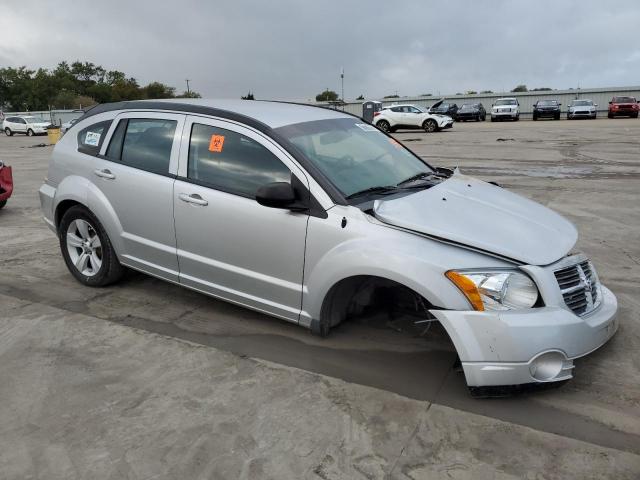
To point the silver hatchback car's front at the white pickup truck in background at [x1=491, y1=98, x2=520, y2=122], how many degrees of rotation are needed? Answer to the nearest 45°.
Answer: approximately 135° to its left

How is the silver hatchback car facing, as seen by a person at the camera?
facing the viewer and to the right of the viewer

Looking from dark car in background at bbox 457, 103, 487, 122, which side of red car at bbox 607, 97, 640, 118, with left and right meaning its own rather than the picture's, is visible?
right

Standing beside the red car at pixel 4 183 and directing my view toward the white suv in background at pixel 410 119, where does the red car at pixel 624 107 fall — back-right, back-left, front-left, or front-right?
front-right

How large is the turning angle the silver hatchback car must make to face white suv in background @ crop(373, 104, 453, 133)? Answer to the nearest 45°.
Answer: approximately 135° to its left

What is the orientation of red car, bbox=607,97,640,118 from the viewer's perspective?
toward the camera

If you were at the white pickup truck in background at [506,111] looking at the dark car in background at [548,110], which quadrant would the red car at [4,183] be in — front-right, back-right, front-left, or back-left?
back-right

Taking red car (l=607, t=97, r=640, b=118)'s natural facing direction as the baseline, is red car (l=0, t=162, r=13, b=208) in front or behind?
in front

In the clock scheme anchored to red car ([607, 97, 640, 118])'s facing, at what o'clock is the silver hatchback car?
The silver hatchback car is roughly at 12 o'clock from the red car.

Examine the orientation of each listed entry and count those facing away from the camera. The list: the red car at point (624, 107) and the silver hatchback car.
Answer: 0

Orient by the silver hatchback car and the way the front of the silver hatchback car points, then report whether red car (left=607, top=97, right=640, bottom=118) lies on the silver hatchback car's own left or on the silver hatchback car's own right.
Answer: on the silver hatchback car's own left

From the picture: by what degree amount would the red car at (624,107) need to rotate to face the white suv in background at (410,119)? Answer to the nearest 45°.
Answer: approximately 45° to its right

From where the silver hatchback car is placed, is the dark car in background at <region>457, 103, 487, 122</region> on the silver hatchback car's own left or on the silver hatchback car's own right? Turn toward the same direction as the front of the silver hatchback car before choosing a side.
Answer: on the silver hatchback car's own left

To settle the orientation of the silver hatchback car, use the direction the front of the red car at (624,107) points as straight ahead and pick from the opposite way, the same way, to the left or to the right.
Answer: to the left
